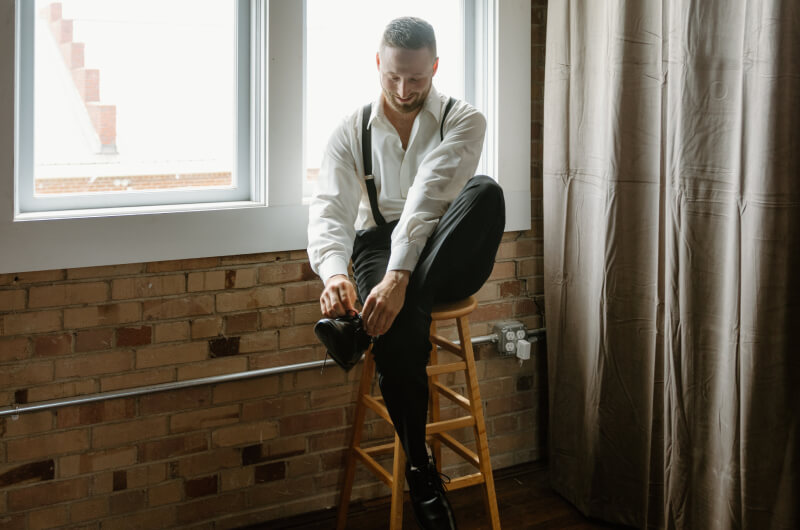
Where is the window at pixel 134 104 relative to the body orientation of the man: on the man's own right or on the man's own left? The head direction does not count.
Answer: on the man's own right

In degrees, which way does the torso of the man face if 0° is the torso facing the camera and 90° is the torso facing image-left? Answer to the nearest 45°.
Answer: approximately 0°

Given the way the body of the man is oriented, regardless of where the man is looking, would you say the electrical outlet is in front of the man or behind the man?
behind
